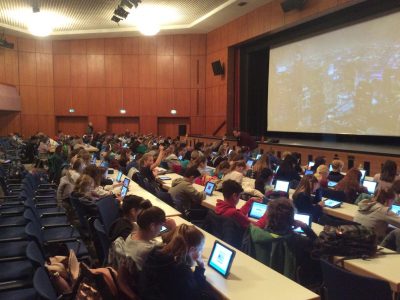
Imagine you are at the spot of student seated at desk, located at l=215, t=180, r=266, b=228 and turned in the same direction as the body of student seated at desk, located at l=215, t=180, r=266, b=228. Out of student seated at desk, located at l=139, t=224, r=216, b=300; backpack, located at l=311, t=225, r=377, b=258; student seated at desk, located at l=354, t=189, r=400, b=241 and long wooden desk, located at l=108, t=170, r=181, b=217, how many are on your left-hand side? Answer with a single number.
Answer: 1

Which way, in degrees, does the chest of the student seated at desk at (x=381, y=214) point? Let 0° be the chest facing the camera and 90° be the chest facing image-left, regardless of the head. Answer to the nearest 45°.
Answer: approximately 225°

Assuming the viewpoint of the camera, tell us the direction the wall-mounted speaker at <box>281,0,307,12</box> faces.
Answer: facing the viewer and to the left of the viewer

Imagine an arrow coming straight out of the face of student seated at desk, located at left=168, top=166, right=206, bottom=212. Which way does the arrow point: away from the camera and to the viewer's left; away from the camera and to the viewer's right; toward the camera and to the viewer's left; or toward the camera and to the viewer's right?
away from the camera and to the viewer's right

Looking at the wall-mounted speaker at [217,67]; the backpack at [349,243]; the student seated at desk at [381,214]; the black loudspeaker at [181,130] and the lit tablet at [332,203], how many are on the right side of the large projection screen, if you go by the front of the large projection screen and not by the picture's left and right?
2

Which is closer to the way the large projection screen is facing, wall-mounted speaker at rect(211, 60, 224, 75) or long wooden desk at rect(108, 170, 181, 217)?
the long wooden desk

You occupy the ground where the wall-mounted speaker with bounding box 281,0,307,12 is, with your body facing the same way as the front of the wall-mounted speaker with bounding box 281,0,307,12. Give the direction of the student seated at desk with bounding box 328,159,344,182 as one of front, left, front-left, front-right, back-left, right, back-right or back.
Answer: front-left

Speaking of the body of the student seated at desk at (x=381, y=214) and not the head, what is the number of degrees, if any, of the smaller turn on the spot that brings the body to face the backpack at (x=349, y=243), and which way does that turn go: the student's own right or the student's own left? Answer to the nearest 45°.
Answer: approximately 135° to the student's own right

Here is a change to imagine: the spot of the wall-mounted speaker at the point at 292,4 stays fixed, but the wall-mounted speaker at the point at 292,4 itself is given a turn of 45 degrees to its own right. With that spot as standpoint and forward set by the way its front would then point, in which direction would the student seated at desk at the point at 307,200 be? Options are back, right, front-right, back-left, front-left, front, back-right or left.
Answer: left

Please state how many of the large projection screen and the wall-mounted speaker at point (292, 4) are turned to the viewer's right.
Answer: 0

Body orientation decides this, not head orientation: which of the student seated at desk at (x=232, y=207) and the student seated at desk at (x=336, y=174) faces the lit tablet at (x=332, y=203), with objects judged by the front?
the student seated at desk at (x=232, y=207)

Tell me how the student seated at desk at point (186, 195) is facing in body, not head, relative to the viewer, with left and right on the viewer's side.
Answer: facing away from the viewer and to the right of the viewer

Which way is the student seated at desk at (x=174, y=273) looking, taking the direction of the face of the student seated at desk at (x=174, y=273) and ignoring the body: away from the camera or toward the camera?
away from the camera

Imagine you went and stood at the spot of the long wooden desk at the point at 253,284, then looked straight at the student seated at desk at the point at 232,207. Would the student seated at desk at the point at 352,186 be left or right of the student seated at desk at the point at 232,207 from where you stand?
right

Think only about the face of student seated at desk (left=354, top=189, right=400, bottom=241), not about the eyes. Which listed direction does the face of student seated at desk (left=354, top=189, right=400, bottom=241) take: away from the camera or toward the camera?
away from the camera

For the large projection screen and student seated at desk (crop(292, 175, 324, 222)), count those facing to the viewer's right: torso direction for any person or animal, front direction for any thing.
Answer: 1

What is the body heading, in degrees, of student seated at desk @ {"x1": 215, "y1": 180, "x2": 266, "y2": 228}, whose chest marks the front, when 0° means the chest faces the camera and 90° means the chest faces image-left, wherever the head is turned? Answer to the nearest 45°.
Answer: approximately 225°
